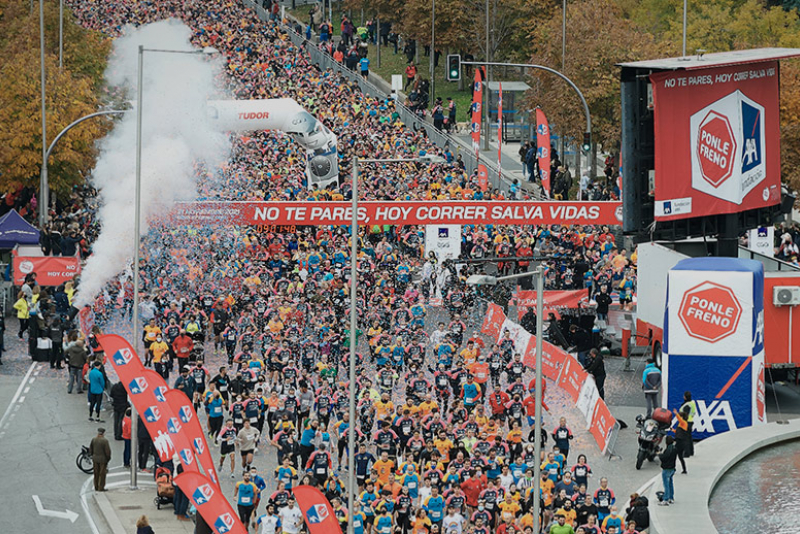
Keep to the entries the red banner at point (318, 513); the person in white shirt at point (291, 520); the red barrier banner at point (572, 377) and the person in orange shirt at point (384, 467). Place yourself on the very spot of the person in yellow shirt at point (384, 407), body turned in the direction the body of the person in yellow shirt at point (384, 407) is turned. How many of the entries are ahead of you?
3

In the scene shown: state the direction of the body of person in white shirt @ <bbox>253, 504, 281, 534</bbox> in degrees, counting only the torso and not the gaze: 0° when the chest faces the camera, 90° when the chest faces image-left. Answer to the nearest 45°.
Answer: approximately 0°

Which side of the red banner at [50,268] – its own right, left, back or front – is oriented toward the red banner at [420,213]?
left

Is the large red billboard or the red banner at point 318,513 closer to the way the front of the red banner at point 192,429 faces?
the red banner

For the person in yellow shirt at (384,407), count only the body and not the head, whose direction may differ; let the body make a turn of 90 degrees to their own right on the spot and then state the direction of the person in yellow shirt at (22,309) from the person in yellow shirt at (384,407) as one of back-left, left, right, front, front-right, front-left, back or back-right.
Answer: front-right

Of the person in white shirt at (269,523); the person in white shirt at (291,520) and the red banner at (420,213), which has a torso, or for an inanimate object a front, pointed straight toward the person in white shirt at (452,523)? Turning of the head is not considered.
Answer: the red banner

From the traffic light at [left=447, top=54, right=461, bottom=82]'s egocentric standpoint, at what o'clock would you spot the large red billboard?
The large red billboard is roughly at 11 o'clock from the traffic light.

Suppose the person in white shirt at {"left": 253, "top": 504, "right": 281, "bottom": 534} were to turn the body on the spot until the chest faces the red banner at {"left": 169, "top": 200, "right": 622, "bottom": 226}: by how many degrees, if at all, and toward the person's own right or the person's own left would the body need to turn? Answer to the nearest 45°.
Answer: approximately 180°
